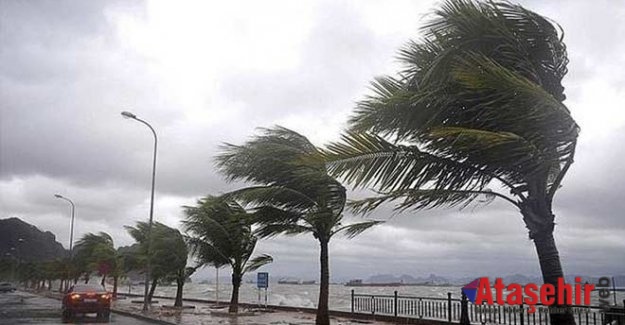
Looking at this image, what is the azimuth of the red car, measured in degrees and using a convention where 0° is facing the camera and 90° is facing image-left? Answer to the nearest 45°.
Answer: approximately 180°

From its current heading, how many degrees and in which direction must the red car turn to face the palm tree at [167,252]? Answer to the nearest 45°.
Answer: approximately 45° to its right

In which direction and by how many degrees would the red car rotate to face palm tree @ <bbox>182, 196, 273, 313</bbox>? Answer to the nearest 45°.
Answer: approximately 90° to its right

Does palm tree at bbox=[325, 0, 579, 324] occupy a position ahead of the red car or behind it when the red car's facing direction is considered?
behind

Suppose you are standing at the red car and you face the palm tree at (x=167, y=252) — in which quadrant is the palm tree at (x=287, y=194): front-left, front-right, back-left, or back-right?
back-right

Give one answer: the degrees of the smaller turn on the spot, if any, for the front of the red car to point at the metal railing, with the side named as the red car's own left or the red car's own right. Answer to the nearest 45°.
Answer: approximately 135° to the red car's own right
